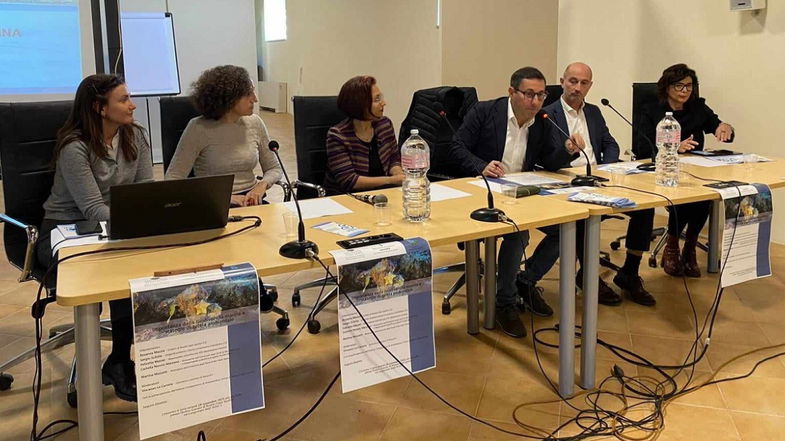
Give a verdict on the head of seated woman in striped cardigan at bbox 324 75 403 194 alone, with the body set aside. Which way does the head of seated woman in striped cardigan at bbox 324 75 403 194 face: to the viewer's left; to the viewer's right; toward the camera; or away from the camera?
to the viewer's right

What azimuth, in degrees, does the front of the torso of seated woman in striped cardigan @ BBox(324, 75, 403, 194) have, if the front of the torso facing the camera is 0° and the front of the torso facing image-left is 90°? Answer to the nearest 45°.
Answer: approximately 315°

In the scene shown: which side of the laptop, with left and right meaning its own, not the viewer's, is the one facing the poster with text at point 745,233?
right

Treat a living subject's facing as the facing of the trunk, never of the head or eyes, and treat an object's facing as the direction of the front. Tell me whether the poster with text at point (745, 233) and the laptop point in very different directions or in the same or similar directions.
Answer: very different directions

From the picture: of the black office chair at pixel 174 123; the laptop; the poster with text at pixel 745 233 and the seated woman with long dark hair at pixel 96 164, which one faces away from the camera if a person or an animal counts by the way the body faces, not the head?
the laptop

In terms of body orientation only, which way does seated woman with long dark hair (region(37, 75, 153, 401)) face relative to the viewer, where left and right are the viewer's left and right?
facing the viewer and to the right of the viewer

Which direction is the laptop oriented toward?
away from the camera

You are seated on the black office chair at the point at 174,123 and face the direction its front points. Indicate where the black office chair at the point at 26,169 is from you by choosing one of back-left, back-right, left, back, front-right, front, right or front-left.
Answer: right

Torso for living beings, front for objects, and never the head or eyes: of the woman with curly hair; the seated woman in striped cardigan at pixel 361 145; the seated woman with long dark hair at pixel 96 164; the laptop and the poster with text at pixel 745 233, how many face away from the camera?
1

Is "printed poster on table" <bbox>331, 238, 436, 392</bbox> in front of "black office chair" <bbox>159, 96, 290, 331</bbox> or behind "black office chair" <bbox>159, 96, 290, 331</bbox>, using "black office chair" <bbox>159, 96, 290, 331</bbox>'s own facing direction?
in front

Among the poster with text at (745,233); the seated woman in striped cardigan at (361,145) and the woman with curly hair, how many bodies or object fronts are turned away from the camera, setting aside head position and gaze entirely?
0

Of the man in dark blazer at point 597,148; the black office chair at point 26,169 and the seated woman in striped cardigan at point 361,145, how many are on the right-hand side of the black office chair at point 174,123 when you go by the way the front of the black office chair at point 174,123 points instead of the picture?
1

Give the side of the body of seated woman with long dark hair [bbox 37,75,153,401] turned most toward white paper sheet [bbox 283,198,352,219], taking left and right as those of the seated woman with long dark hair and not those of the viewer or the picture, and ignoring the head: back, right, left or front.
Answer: front

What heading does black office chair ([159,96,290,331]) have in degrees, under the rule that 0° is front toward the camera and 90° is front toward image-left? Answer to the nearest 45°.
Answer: approximately 315°

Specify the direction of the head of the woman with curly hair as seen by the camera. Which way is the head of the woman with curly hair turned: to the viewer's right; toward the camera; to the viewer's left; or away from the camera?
to the viewer's right

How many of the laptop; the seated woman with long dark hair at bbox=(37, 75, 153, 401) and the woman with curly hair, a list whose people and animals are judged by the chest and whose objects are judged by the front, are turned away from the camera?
1

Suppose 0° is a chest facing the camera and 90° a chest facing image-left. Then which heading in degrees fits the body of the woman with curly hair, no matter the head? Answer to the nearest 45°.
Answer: approximately 315°
